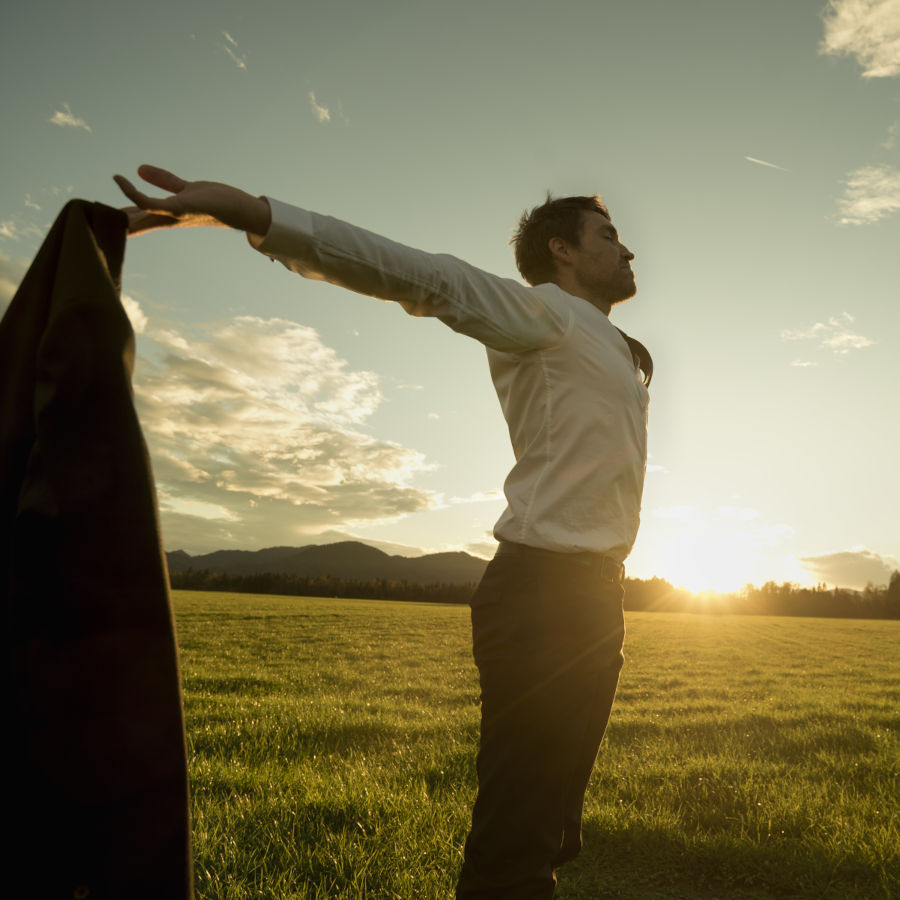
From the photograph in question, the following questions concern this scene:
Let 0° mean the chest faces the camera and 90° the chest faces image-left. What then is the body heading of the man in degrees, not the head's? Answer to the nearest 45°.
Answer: approximately 270°

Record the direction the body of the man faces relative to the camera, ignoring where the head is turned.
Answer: to the viewer's right
